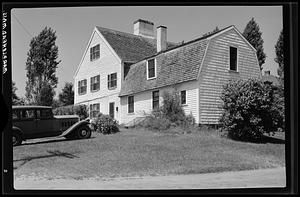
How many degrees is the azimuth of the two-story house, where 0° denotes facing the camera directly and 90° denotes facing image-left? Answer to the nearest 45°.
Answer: approximately 45°

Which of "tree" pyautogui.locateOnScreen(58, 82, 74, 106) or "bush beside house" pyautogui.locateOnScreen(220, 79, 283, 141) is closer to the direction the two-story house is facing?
the bush beside house

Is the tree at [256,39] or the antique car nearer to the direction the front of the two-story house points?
the antique car

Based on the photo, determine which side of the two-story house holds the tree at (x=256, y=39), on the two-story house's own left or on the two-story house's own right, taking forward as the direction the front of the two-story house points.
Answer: on the two-story house's own left

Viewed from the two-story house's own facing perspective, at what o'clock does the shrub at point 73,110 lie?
The shrub is roughly at 1 o'clock from the two-story house.

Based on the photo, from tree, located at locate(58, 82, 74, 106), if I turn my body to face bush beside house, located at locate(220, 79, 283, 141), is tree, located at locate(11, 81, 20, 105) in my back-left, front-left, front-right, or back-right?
back-right

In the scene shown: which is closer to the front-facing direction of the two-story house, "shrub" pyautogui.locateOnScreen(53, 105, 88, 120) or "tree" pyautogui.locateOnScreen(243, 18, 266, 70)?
the shrub

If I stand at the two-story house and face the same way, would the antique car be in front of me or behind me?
in front
